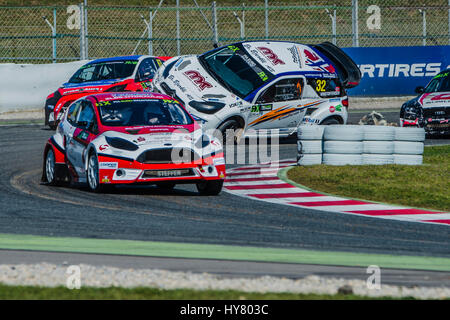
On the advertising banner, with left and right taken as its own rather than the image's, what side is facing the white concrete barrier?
right

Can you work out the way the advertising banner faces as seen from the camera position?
facing the viewer

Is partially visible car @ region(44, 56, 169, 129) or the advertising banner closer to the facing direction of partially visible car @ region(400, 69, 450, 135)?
the partially visible car

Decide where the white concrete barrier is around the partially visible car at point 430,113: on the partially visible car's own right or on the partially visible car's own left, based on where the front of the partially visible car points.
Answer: on the partially visible car's own right

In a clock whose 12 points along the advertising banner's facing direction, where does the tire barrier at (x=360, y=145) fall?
The tire barrier is roughly at 12 o'clock from the advertising banner.

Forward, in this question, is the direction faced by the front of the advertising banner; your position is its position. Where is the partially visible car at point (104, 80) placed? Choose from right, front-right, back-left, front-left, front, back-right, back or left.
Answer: front-right

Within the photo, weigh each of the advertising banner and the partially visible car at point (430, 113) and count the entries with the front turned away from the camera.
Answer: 0

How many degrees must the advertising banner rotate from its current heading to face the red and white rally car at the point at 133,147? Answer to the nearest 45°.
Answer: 0° — it already faces it
